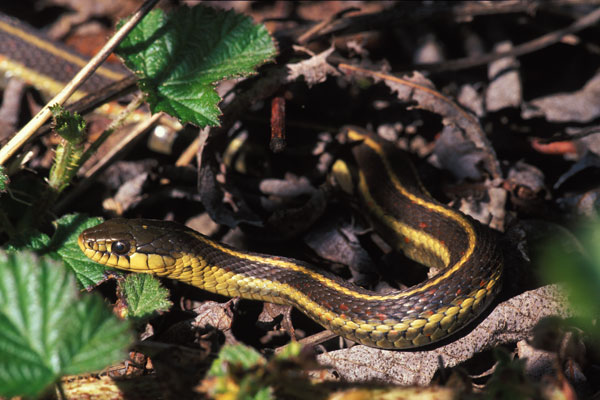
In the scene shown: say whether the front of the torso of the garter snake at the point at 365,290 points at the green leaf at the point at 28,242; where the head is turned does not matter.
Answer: yes

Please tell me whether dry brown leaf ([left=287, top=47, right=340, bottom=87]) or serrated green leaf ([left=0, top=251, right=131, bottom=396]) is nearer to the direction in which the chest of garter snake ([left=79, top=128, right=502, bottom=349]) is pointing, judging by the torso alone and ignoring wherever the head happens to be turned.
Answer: the serrated green leaf

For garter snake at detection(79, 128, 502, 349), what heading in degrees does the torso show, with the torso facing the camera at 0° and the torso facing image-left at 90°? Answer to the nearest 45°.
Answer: approximately 90°

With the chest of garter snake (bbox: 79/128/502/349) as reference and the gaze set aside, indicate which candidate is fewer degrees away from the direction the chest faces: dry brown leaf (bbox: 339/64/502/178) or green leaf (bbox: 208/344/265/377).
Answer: the green leaf

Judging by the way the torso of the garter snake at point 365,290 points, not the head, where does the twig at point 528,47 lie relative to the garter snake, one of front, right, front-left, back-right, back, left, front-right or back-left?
back-right
